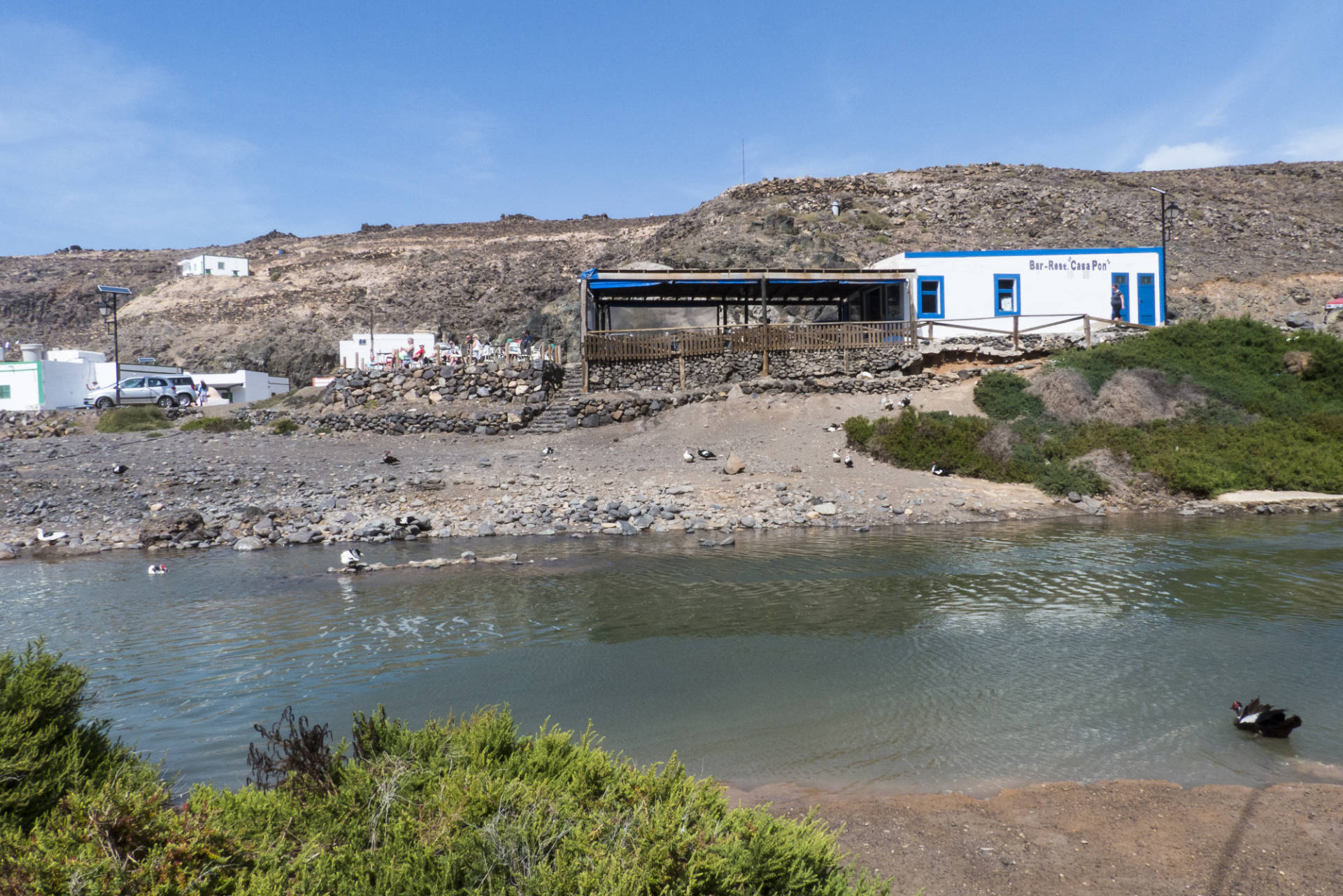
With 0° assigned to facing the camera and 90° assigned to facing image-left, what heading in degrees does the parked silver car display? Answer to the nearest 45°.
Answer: approximately 90°

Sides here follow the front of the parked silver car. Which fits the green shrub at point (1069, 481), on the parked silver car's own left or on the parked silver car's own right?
on the parked silver car's own left

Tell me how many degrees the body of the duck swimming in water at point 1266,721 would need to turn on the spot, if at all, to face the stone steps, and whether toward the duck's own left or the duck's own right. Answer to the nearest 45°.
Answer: approximately 45° to the duck's own right

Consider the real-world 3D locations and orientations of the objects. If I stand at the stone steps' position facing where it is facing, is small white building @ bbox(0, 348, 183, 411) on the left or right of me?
on my right

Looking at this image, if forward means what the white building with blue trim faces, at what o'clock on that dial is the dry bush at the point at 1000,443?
The dry bush is roughly at 12 o'clock from the white building with blue trim.

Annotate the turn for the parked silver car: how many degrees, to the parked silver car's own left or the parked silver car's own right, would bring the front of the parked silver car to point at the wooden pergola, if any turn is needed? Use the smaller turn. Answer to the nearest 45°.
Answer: approximately 135° to the parked silver car's own left

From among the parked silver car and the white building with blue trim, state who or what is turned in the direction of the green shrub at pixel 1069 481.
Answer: the white building with blue trim

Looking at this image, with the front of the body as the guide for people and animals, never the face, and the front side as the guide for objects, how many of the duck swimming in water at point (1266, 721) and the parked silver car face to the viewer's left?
2

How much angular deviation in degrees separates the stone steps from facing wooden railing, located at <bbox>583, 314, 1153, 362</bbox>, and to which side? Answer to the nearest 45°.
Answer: approximately 90° to its left

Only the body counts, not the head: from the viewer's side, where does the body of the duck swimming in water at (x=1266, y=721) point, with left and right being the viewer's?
facing to the left of the viewer
